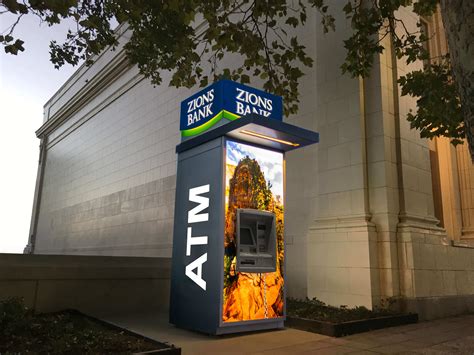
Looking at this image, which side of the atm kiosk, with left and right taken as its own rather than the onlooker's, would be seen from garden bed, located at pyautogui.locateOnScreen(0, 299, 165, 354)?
right

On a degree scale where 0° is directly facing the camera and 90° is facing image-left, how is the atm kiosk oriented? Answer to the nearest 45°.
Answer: approximately 315°
